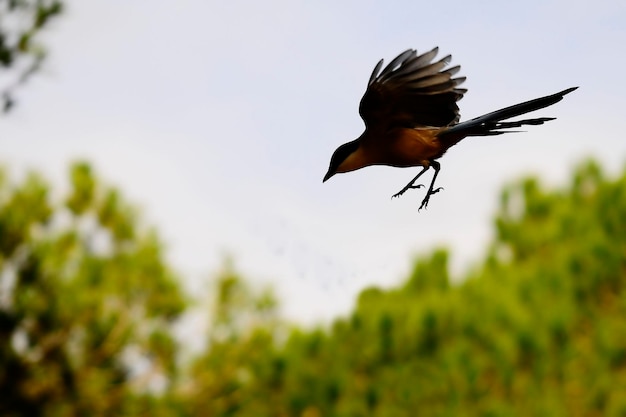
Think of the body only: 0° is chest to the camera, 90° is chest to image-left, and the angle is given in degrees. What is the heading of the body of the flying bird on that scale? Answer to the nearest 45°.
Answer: approximately 90°

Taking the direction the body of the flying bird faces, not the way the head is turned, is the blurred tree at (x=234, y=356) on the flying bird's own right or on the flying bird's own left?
on the flying bird's own right
